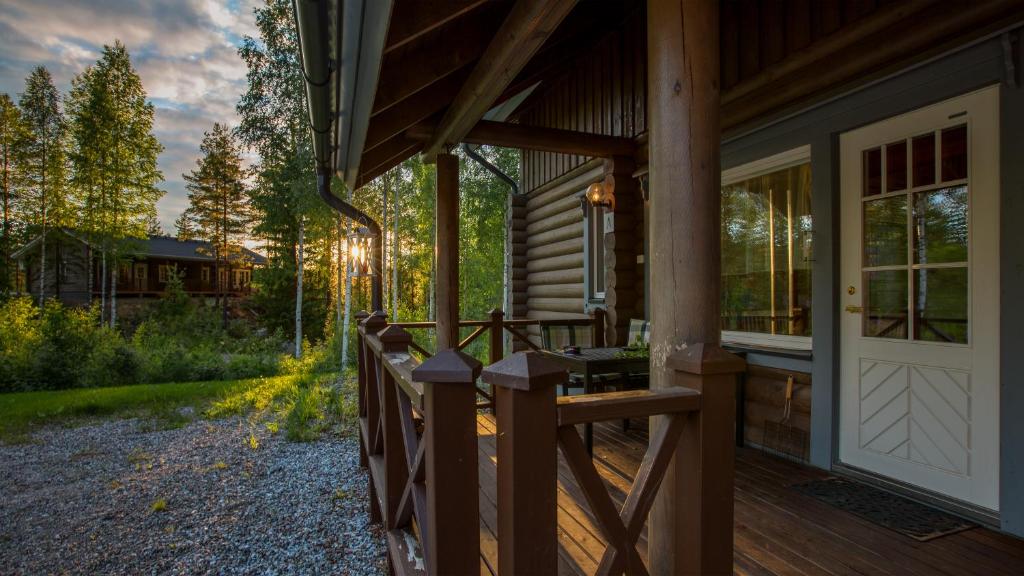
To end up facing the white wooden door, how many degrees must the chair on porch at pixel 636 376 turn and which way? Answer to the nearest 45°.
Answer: approximately 90° to its left

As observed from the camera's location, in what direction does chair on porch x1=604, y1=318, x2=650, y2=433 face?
facing the viewer and to the left of the viewer

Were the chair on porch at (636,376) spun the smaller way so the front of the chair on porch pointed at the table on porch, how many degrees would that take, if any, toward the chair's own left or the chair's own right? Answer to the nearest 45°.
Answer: approximately 45° to the chair's own left

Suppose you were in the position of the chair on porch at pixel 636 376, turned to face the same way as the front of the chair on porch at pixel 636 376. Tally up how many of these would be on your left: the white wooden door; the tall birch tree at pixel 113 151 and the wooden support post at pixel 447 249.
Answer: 1

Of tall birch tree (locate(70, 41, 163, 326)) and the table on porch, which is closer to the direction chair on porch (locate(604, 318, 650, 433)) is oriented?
the table on porch

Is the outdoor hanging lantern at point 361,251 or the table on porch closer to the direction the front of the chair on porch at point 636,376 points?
the table on porch

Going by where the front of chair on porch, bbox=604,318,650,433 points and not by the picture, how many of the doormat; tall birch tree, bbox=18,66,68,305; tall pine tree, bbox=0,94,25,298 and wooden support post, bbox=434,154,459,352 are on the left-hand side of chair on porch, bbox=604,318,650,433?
1

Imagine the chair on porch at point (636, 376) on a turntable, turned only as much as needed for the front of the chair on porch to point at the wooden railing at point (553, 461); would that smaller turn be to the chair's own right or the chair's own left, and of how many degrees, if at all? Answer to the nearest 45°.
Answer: approximately 45° to the chair's own left

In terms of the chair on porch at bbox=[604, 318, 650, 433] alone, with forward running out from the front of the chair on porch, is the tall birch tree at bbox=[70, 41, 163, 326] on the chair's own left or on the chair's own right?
on the chair's own right

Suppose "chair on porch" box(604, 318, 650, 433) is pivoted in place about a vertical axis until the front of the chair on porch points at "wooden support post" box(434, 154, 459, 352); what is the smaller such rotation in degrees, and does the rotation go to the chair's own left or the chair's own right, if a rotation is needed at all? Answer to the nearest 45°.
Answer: approximately 45° to the chair's own right

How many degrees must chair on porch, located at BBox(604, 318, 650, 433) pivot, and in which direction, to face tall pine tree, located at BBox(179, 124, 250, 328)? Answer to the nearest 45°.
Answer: approximately 90° to its right

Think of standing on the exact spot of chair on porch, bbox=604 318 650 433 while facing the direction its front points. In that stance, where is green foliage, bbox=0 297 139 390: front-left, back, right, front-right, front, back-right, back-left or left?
front-right

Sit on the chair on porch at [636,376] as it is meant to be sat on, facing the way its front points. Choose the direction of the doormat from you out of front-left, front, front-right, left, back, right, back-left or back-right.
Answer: left

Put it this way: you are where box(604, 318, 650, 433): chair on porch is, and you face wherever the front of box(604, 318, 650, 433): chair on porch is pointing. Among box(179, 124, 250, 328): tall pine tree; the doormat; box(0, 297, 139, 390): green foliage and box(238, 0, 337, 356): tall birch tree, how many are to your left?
1
